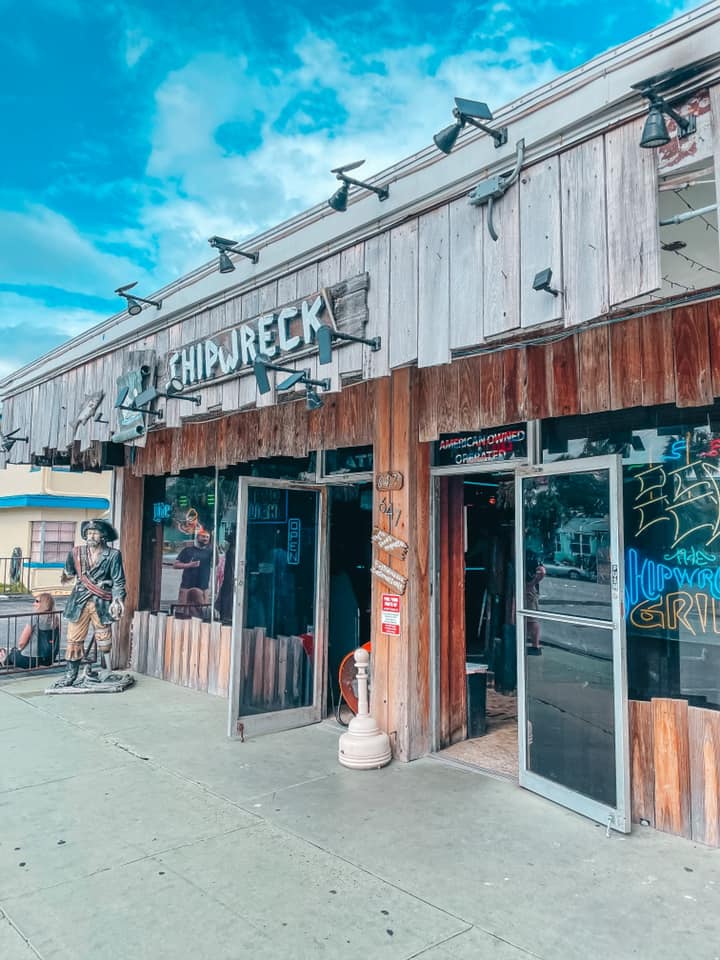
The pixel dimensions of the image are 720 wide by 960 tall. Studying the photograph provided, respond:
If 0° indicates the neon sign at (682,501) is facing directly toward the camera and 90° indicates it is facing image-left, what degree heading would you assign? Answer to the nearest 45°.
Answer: approximately 45°

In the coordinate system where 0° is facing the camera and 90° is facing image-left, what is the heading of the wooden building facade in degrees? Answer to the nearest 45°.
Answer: approximately 45°

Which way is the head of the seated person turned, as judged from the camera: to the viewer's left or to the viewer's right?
to the viewer's left

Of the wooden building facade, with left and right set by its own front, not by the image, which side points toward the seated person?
right

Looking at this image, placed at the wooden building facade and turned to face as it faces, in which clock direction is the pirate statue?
The pirate statue is roughly at 3 o'clock from the wooden building facade.

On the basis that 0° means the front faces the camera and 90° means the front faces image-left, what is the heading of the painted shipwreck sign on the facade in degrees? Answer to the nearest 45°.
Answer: approximately 45°
